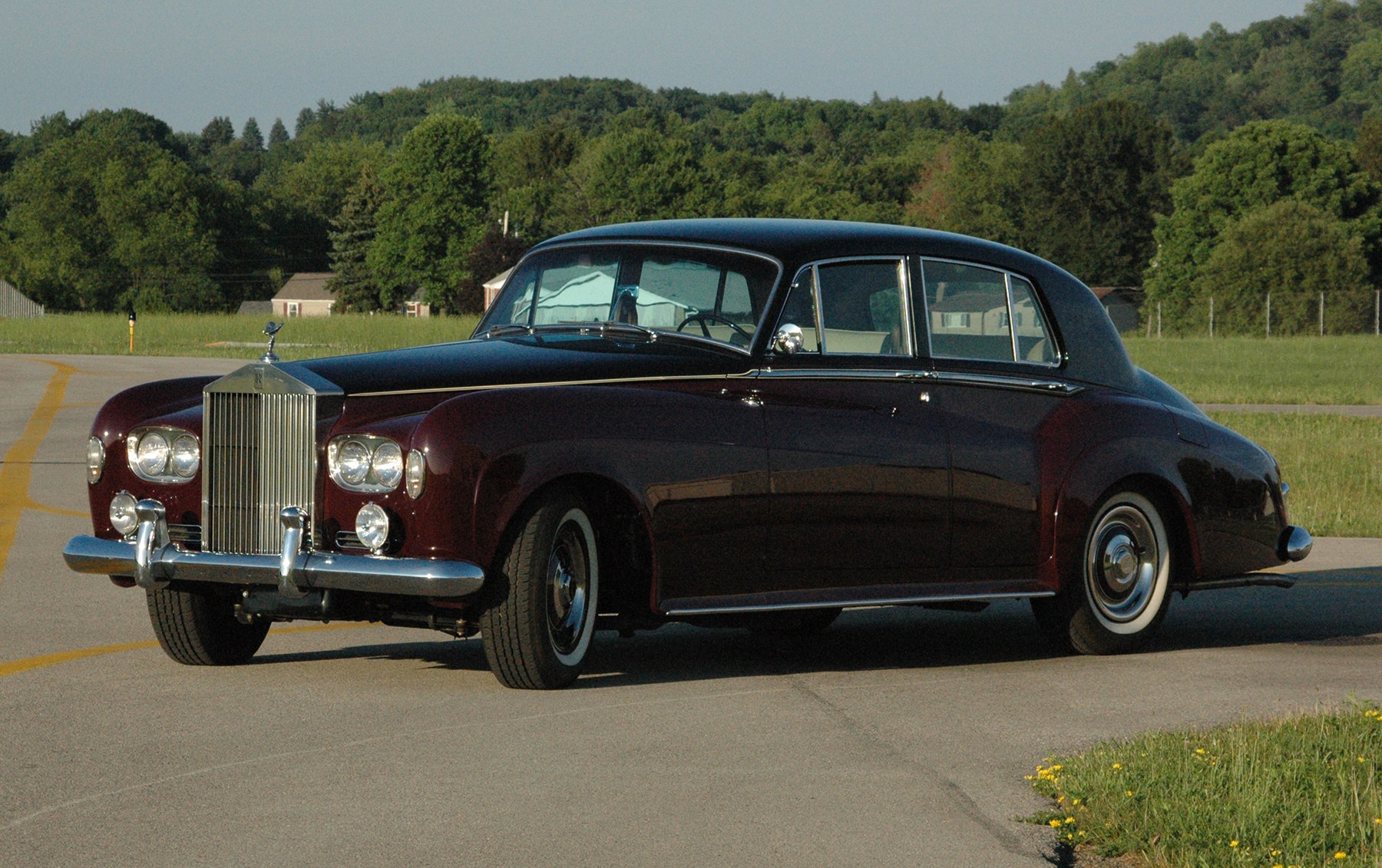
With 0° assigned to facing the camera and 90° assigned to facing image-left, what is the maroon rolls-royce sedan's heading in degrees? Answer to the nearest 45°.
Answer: approximately 45°
